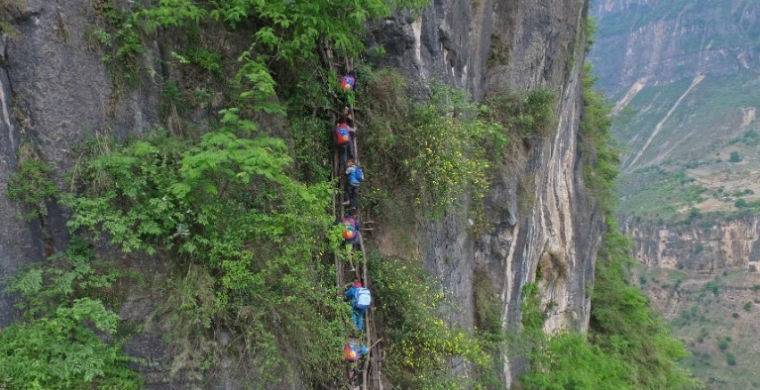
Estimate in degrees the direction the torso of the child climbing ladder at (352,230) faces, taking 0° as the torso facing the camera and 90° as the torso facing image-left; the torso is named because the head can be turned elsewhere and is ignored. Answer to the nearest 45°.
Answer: approximately 180°
